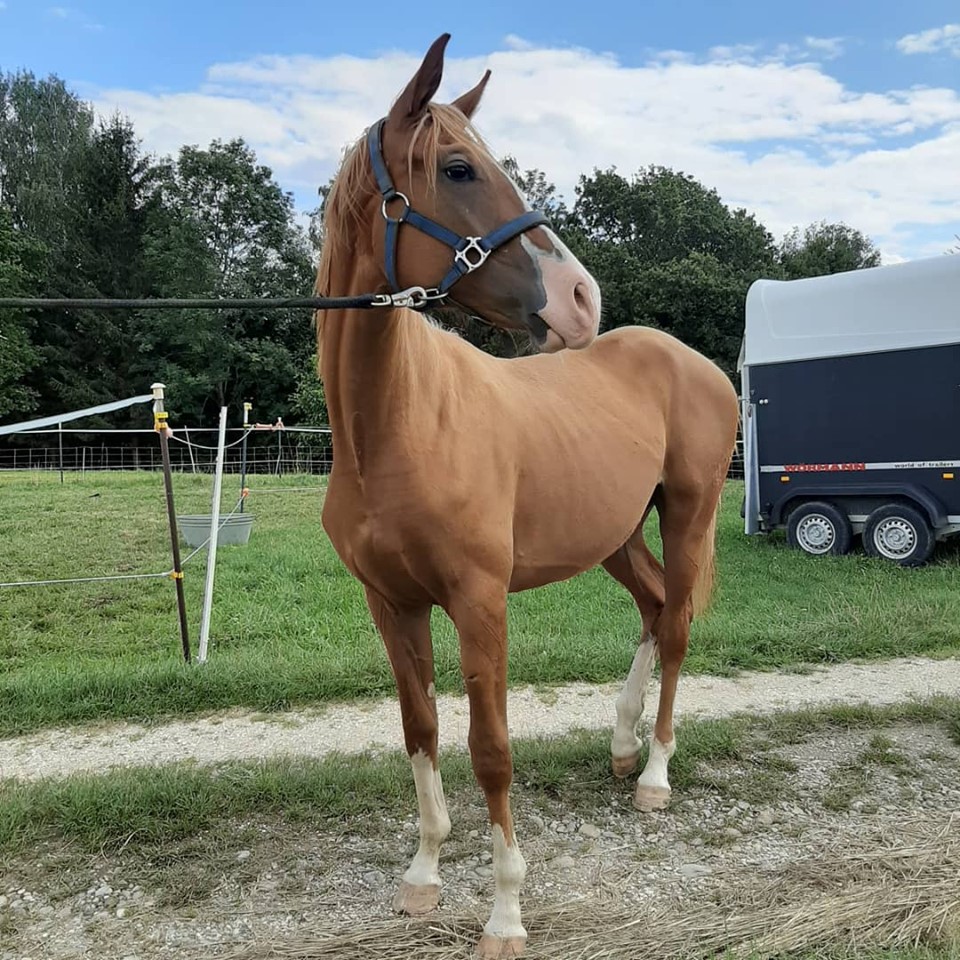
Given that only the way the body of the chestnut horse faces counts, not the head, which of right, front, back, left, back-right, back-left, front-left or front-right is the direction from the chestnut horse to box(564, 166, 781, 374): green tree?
back-right

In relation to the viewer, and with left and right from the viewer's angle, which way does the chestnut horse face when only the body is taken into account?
facing the viewer and to the left of the viewer

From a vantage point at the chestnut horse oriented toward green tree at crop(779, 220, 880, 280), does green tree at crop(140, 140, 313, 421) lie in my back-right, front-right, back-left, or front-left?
front-left

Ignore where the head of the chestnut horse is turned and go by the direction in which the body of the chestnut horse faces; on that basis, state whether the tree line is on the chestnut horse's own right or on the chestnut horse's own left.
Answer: on the chestnut horse's own right

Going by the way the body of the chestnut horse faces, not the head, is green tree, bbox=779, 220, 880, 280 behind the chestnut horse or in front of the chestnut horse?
behind

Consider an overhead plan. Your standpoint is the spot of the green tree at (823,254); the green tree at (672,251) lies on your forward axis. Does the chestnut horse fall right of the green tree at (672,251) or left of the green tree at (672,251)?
left
